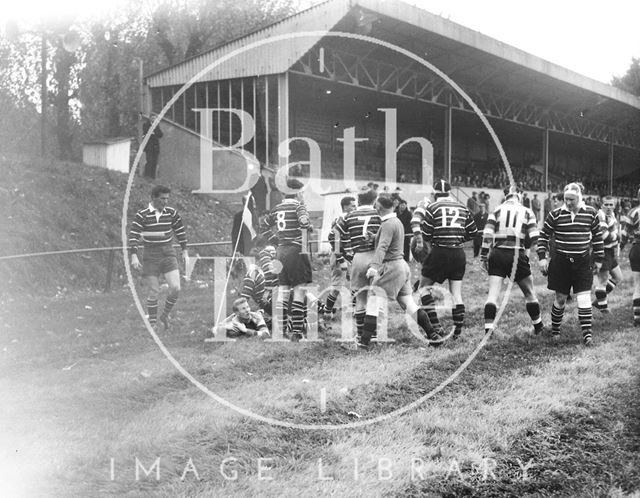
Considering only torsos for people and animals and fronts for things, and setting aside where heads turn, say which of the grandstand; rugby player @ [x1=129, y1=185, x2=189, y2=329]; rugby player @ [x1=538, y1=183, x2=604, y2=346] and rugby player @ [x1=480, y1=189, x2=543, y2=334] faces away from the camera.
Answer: rugby player @ [x1=480, y1=189, x2=543, y2=334]

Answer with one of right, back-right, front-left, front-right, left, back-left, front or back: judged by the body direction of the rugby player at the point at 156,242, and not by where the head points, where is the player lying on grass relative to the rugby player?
front-left

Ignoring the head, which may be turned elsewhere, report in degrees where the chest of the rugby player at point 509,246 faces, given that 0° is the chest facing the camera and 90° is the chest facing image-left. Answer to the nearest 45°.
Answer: approximately 180°

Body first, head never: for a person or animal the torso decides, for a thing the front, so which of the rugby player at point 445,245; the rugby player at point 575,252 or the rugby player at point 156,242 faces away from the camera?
the rugby player at point 445,245

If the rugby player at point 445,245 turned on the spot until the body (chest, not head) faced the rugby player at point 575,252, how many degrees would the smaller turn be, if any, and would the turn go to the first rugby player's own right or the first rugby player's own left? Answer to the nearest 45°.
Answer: approximately 90° to the first rugby player's own right

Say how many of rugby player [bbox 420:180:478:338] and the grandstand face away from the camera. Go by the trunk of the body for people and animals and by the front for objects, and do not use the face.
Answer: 1

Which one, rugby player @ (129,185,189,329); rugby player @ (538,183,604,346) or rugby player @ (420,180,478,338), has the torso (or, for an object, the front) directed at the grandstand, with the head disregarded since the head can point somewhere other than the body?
rugby player @ (420,180,478,338)

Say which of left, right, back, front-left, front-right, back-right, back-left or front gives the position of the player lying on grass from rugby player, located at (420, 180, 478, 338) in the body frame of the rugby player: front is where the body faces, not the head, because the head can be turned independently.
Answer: left

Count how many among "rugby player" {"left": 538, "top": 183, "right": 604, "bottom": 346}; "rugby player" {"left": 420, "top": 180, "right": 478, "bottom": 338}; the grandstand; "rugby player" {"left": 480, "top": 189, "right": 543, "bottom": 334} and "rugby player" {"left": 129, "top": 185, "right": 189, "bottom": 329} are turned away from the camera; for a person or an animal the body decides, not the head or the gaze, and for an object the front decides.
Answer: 2

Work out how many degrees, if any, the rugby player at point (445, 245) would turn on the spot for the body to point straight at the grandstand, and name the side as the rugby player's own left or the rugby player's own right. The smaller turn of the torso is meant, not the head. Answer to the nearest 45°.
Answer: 0° — they already face it

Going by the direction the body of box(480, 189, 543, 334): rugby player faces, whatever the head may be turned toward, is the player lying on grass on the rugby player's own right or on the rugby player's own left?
on the rugby player's own left

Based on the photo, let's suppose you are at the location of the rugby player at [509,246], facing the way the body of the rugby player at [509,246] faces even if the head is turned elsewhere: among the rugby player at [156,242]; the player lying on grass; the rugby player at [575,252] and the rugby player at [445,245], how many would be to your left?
3

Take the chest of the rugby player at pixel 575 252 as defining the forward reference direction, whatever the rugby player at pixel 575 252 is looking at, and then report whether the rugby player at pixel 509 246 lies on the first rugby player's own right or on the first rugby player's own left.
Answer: on the first rugby player's own right

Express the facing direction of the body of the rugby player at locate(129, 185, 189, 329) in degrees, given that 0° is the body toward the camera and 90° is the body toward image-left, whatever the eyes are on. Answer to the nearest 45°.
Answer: approximately 0°

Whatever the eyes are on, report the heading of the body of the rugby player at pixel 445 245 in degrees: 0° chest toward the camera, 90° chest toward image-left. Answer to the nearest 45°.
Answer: approximately 180°

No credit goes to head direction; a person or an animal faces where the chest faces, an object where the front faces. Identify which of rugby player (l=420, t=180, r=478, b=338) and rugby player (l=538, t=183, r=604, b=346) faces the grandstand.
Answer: rugby player (l=420, t=180, r=478, b=338)

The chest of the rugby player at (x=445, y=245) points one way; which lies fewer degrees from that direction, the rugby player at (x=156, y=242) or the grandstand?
the grandstand

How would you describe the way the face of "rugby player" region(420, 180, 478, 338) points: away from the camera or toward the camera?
away from the camera

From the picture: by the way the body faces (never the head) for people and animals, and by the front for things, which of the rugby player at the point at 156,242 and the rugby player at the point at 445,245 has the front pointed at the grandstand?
the rugby player at the point at 445,245
